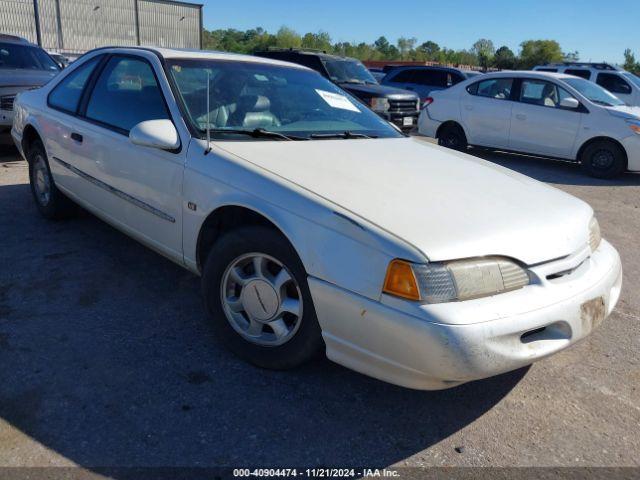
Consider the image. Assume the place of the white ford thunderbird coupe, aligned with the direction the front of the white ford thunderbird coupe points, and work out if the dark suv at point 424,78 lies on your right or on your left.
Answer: on your left

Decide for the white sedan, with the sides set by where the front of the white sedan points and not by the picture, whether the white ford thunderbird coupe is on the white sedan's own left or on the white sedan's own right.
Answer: on the white sedan's own right

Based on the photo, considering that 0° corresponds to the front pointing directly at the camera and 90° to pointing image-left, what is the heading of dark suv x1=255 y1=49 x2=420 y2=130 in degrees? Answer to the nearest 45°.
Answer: approximately 315°

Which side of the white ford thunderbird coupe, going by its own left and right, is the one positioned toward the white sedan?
left

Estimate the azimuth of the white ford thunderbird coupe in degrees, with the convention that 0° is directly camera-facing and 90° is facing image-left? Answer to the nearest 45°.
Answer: approximately 315°

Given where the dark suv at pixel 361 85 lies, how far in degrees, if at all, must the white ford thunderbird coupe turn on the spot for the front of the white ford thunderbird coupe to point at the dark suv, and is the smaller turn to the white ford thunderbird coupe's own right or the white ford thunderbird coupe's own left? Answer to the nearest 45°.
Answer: approximately 135° to the white ford thunderbird coupe's own left

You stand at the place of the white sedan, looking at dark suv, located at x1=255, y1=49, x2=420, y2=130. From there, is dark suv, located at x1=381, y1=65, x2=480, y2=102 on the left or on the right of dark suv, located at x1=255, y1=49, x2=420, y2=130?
right

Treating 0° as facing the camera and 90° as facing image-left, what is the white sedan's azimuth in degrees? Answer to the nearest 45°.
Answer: approximately 315°

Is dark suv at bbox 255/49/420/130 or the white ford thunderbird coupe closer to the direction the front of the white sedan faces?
the white ford thunderbird coupe

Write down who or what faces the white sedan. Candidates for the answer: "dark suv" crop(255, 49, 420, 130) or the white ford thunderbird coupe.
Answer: the dark suv

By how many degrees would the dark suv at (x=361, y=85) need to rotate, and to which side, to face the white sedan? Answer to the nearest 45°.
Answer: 0° — it already faces it

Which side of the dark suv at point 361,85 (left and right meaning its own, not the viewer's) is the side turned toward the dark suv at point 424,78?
left
